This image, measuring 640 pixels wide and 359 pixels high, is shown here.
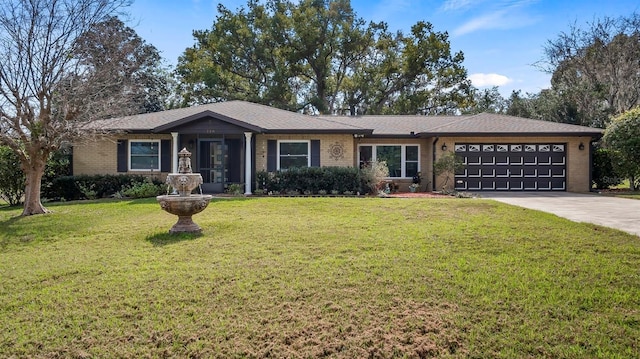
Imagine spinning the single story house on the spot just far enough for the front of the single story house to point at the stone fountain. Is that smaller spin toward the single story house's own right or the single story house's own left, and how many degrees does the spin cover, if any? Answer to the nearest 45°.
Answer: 0° — it already faces it

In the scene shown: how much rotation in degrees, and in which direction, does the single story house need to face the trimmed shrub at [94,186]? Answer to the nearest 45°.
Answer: approximately 90° to its right

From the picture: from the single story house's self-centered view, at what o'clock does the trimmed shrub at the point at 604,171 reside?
The trimmed shrub is roughly at 9 o'clock from the single story house.

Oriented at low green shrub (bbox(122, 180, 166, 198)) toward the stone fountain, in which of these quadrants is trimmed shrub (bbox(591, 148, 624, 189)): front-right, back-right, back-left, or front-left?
front-left

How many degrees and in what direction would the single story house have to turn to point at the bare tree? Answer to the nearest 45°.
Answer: approximately 45° to its right

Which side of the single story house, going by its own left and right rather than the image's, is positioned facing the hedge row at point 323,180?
front

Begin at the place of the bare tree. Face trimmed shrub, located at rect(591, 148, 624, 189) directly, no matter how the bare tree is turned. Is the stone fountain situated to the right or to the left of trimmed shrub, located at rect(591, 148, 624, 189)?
right

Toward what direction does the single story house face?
toward the camera

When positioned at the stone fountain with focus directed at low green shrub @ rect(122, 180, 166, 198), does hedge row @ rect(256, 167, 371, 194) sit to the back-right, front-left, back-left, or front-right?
front-right
